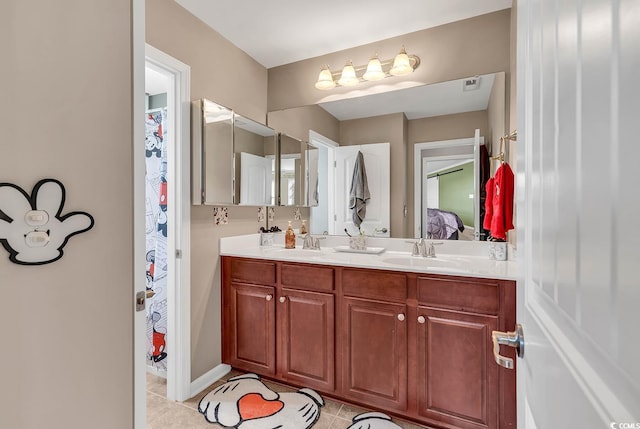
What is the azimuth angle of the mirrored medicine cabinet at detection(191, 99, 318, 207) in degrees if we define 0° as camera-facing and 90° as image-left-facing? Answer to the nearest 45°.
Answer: approximately 315°

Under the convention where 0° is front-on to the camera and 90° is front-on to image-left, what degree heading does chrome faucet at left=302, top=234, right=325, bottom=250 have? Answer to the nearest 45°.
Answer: approximately 45°

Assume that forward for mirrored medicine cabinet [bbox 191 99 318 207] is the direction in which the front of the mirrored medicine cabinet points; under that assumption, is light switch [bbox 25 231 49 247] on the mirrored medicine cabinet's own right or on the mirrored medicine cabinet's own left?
on the mirrored medicine cabinet's own right

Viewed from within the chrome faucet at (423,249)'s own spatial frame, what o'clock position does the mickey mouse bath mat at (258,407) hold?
The mickey mouse bath mat is roughly at 2 o'clock from the chrome faucet.

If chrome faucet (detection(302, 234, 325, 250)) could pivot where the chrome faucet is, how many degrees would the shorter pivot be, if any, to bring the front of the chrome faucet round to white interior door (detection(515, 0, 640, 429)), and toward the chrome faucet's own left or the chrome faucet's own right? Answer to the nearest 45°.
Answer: approximately 45° to the chrome faucet's own left

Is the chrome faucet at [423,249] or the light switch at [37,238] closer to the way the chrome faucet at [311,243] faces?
the light switch

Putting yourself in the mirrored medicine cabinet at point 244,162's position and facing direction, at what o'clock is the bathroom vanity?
The bathroom vanity is roughly at 12 o'clock from the mirrored medicine cabinet.

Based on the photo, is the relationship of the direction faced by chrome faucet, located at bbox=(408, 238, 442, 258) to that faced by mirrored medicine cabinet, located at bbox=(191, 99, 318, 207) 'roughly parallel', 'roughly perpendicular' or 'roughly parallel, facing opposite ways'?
roughly perpendicular
